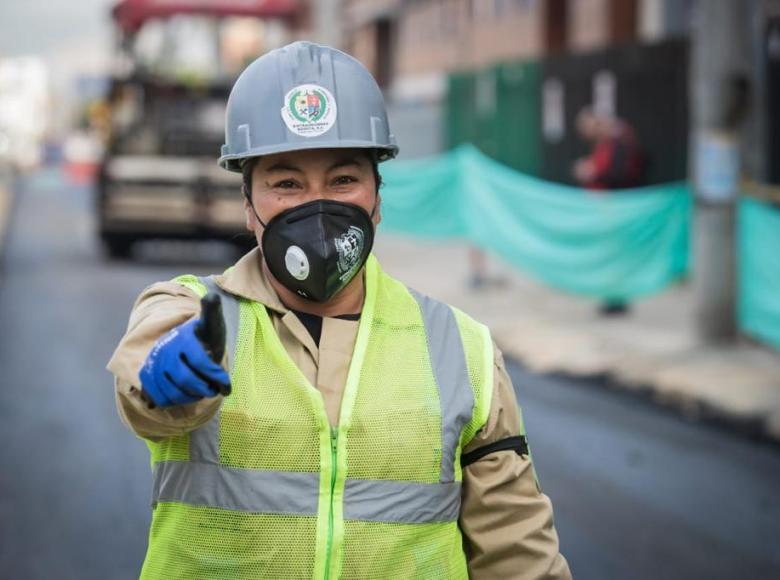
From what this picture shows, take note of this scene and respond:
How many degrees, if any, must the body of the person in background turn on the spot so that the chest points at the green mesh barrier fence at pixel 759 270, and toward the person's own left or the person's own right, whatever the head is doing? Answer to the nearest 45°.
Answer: approximately 90° to the person's own left

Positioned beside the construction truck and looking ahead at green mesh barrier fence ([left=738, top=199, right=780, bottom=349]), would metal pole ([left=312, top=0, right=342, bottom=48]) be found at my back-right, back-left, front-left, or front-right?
back-left

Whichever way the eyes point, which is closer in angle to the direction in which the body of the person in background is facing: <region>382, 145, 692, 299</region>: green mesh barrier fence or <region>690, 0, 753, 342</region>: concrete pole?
the green mesh barrier fence

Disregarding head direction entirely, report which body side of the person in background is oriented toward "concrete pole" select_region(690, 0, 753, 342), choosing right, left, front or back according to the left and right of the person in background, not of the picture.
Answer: left
